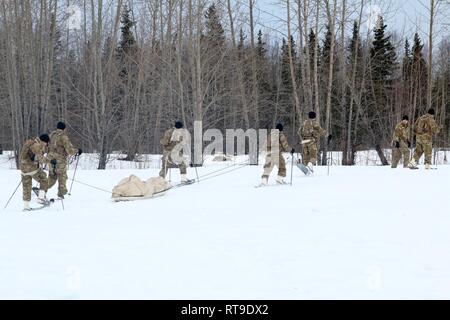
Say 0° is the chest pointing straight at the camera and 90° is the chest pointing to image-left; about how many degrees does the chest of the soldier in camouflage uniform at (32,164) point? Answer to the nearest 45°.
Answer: approximately 225°

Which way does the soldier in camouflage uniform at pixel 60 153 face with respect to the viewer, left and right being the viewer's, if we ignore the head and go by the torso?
facing away from the viewer and to the right of the viewer

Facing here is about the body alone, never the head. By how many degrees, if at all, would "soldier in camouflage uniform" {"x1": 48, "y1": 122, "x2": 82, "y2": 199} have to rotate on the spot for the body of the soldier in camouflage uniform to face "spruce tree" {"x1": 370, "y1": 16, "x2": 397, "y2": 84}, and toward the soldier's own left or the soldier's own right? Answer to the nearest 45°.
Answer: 0° — they already face it

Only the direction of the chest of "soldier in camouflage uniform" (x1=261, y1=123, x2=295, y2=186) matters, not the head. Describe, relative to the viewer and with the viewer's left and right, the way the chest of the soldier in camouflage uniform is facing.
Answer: facing away from the viewer and to the right of the viewer

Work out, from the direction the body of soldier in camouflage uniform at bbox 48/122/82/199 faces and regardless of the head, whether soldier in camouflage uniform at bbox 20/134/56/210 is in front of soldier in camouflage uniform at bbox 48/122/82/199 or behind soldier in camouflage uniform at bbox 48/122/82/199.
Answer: behind

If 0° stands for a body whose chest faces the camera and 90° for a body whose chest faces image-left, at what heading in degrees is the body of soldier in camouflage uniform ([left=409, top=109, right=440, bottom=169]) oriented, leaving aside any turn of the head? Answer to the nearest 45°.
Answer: approximately 225°

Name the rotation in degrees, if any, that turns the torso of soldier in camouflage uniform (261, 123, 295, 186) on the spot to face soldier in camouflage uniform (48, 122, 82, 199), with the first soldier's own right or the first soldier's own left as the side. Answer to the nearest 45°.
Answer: approximately 135° to the first soldier's own left
